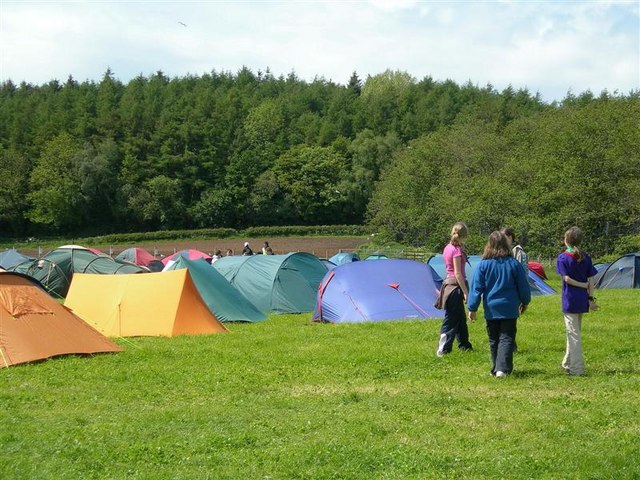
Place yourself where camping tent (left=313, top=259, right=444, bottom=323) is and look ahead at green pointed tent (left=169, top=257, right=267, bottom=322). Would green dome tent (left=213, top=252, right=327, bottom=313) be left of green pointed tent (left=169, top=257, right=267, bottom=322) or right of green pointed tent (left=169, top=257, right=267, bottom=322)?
right

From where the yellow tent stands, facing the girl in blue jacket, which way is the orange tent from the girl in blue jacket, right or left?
right

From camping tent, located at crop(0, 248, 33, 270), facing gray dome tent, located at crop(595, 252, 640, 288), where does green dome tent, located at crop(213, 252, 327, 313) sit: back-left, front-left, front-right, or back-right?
front-right

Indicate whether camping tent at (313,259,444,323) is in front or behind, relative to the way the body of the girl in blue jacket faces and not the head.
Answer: in front

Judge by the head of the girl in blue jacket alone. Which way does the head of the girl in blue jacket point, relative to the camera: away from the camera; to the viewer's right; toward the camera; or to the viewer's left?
away from the camera

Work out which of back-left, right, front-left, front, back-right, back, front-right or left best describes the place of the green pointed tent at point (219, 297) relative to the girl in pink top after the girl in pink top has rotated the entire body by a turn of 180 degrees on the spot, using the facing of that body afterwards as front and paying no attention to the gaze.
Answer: right

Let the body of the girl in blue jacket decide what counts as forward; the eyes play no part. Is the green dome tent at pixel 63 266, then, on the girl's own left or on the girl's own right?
on the girl's own left

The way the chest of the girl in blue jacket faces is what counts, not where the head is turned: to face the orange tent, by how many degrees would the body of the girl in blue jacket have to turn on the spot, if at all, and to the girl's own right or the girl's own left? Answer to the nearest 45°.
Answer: approximately 90° to the girl's own left

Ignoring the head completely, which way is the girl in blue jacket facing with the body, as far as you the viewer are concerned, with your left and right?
facing away from the viewer

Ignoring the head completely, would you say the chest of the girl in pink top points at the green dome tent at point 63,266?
no

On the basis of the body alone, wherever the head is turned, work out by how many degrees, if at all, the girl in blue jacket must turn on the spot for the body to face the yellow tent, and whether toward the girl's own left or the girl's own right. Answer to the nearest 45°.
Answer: approximately 45° to the girl's own left

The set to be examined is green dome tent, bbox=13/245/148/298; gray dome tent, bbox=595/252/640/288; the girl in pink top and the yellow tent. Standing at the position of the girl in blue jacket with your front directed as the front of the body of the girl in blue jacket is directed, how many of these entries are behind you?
0

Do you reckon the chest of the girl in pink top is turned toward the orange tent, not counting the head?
no

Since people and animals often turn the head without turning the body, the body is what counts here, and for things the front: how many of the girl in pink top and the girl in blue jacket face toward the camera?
0
